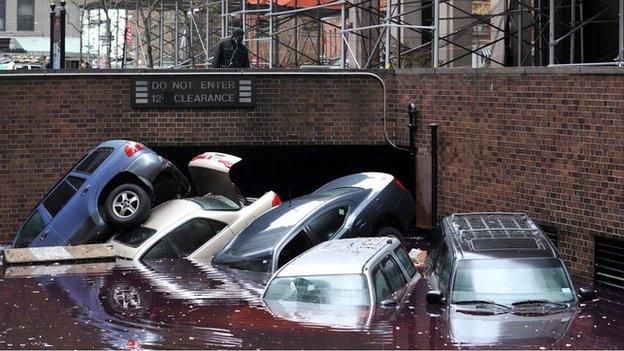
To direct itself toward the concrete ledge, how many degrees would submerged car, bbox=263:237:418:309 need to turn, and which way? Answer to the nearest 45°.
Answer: approximately 90° to its right

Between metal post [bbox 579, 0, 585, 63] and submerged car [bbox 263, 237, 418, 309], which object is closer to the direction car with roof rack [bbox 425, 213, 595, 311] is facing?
the submerged car

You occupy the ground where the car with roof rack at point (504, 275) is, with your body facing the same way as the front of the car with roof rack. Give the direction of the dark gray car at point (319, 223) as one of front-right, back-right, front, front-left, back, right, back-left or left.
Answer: back-right

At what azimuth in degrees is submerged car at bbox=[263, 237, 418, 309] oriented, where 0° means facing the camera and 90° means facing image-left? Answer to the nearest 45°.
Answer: approximately 45°

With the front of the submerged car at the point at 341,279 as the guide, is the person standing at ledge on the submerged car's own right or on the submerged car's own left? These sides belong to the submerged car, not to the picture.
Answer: on the submerged car's own right

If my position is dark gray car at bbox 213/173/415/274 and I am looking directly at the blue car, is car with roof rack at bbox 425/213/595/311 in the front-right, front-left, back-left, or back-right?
back-left

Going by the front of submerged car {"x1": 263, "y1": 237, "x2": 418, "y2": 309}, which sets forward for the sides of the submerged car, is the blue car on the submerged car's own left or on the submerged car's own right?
on the submerged car's own right

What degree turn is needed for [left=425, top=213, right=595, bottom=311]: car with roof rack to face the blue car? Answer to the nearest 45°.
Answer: approximately 135° to its right

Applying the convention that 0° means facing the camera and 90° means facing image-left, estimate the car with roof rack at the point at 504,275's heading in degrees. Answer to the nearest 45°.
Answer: approximately 0°

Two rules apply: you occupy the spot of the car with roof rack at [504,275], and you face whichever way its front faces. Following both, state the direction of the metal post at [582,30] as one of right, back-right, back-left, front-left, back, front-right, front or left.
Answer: back
